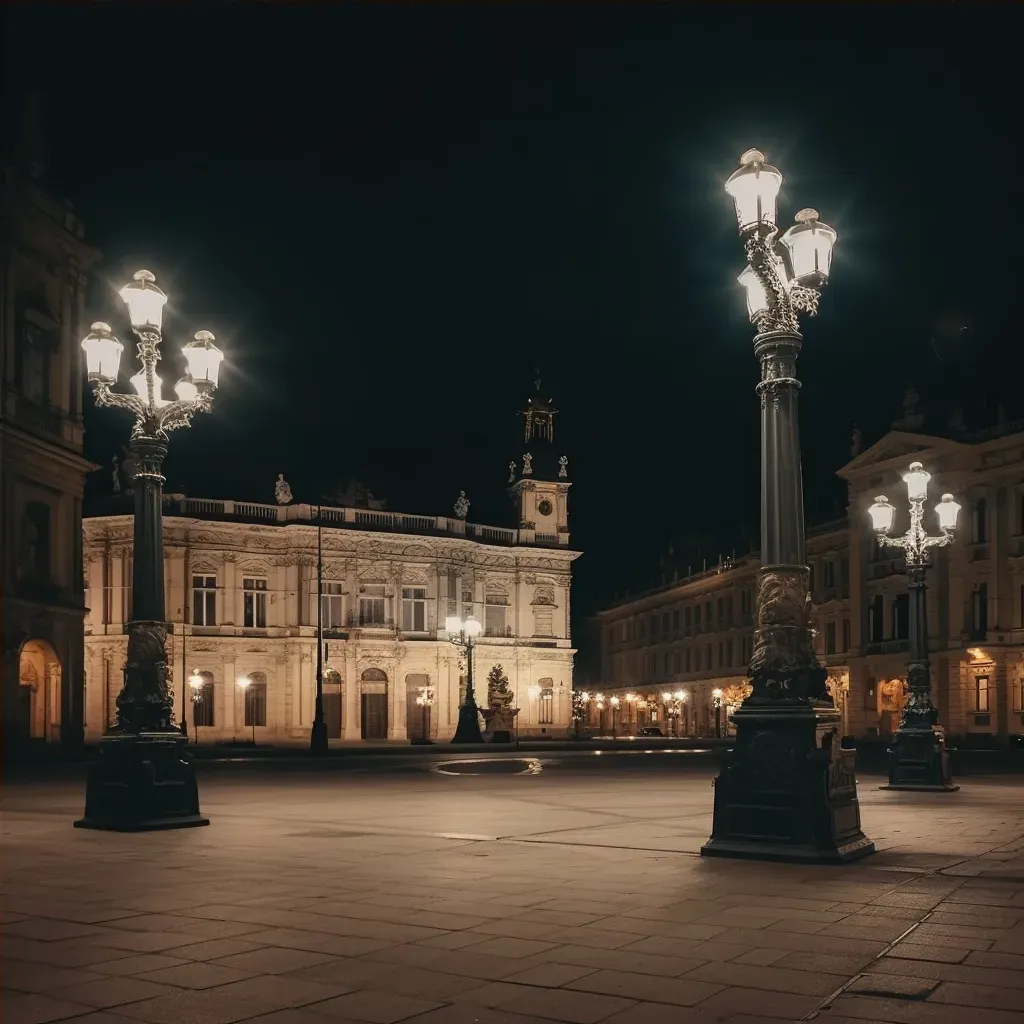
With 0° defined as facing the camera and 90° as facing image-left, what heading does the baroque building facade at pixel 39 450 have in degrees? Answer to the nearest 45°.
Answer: approximately 315°

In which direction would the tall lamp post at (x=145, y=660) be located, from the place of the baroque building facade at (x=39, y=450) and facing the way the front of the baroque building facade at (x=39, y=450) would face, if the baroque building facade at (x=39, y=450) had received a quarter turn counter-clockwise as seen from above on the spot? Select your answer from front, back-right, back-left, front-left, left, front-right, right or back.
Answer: back-right
